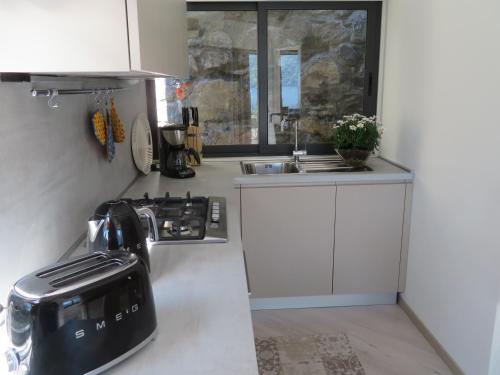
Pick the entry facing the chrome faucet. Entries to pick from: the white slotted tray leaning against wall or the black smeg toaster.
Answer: the white slotted tray leaning against wall

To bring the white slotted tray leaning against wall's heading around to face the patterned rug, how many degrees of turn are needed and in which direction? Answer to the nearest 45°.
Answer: approximately 45° to its right

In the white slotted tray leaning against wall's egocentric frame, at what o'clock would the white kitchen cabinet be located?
The white kitchen cabinet is roughly at 3 o'clock from the white slotted tray leaning against wall.

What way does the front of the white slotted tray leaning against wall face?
to the viewer's right

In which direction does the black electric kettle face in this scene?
to the viewer's left

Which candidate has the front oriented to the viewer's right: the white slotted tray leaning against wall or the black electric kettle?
the white slotted tray leaning against wall

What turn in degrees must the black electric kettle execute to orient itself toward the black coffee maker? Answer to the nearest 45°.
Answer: approximately 90° to its right
